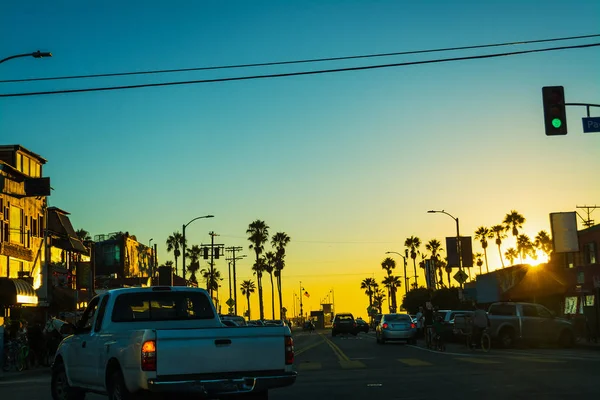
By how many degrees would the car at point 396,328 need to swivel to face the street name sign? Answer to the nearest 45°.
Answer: approximately 180°

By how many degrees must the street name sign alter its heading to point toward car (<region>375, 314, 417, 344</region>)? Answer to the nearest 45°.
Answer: approximately 135° to its right

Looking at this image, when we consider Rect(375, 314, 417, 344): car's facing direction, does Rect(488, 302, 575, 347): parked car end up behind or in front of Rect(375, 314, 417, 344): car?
behind

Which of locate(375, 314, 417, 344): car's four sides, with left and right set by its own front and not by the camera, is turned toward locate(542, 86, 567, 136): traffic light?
back

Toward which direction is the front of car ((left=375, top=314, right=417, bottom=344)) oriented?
away from the camera

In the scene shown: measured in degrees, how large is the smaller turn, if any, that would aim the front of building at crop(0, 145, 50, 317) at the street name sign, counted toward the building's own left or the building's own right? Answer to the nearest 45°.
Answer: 0° — it already faces it

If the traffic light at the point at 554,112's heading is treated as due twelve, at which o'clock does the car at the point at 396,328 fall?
The car is roughly at 5 o'clock from the traffic light.
